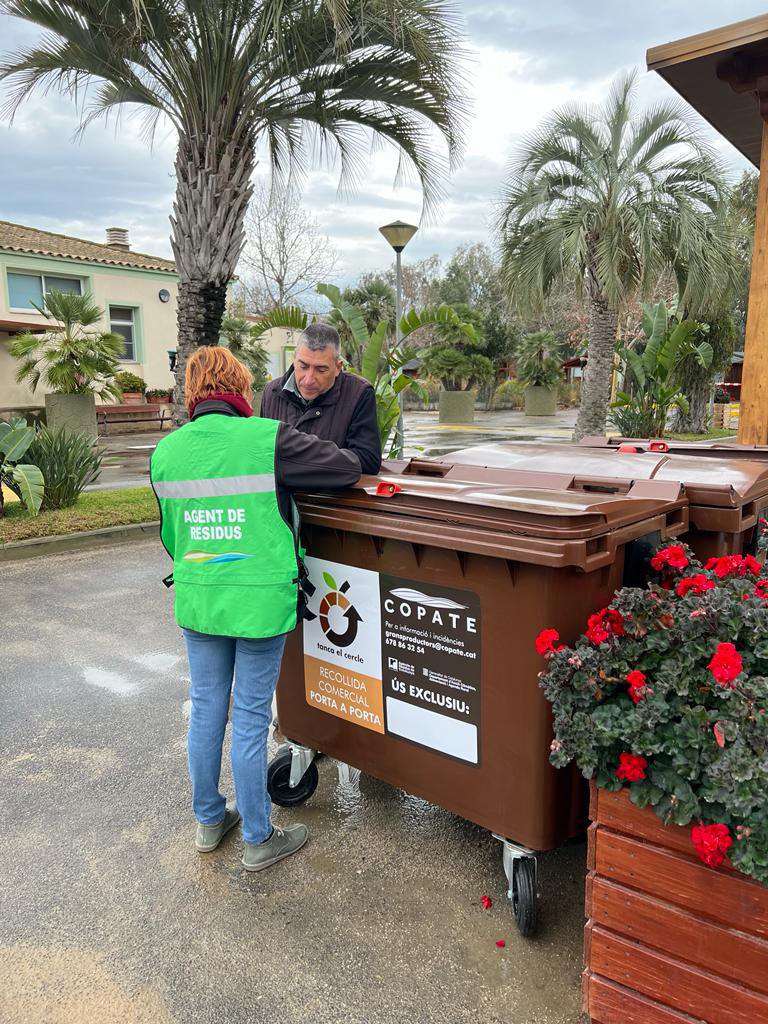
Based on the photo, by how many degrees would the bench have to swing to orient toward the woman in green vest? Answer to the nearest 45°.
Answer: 0° — it already faces them

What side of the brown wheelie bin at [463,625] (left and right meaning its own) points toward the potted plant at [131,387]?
right

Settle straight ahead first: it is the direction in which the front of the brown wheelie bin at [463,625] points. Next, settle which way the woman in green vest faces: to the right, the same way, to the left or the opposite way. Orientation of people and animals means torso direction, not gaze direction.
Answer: the opposite way

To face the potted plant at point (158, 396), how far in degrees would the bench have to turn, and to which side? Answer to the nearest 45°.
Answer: approximately 180°

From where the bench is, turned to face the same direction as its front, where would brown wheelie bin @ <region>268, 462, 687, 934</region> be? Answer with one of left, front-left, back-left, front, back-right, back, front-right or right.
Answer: front

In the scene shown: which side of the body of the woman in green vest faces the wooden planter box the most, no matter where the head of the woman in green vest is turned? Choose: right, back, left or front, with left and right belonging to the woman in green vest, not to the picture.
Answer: right

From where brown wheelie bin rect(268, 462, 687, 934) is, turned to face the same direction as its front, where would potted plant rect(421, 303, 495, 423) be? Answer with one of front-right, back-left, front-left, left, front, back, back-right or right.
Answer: back-right

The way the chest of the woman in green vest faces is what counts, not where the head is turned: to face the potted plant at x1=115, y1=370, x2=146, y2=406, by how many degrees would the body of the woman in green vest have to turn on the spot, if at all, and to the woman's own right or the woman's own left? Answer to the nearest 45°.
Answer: approximately 45° to the woman's own left

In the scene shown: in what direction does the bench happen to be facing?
toward the camera

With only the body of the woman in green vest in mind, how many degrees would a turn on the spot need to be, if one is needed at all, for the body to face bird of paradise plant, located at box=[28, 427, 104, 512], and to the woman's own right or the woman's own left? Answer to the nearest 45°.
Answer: approximately 45° to the woman's own left
